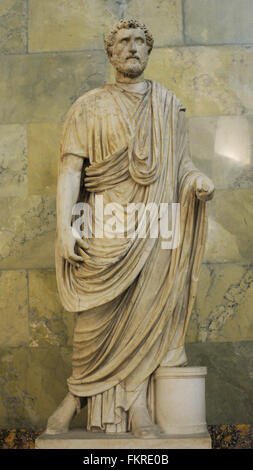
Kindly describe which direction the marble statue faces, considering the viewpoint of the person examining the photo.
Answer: facing the viewer

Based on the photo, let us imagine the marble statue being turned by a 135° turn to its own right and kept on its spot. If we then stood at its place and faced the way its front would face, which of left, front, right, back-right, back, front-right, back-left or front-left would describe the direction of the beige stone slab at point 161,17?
front-right

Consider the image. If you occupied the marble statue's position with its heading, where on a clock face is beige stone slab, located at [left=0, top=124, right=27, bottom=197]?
The beige stone slab is roughly at 5 o'clock from the marble statue.

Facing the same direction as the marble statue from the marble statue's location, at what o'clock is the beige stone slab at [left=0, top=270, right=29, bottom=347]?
The beige stone slab is roughly at 5 o'clock from the marble statue.

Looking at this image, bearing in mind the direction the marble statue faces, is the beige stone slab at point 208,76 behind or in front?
behind

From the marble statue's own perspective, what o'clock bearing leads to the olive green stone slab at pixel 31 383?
The olive green stone slab is roughly at 5 o'clock from the marble statue.

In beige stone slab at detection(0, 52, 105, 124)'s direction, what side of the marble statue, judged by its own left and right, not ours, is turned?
back

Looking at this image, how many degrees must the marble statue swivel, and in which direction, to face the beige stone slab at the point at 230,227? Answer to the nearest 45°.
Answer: approximately 135° to its left

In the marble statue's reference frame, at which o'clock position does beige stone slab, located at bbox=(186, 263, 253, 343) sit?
The beige stone slab is roughly at 7 o'clock from the marble statue.

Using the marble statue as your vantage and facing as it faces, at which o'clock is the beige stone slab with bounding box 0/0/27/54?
The beige stone slab is roughly at 5 o'clock from the marble statue.
